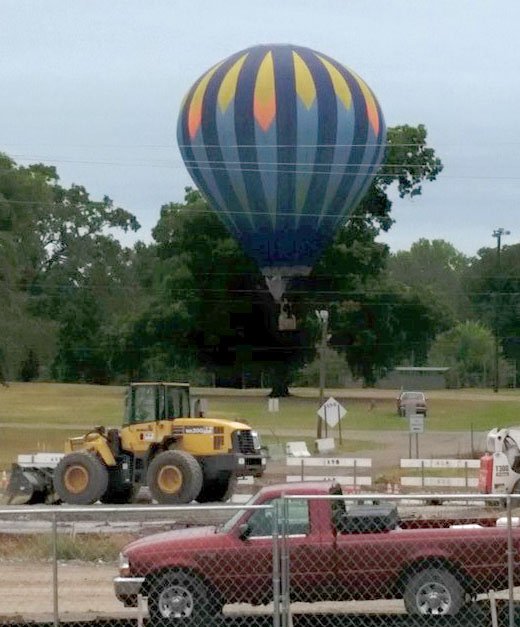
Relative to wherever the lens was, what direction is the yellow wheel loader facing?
facing away from the viewer and to the left of the viewer

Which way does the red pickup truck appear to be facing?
to the viewer's left

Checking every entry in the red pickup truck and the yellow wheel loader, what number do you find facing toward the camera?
0

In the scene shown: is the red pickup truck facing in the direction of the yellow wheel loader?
no

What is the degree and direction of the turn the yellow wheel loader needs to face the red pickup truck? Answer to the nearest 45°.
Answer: approximately 135° to its left
